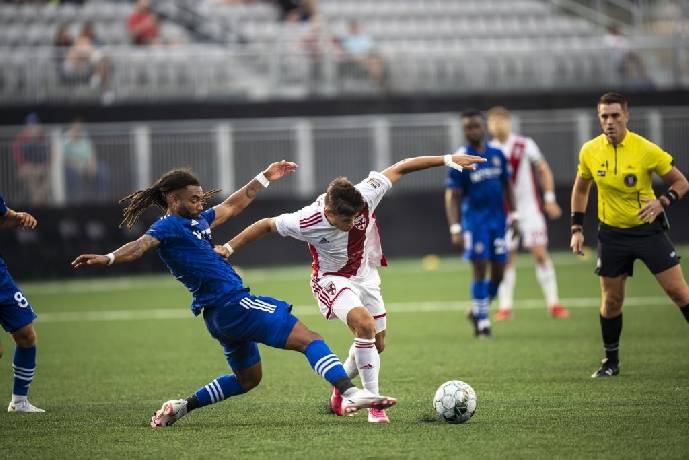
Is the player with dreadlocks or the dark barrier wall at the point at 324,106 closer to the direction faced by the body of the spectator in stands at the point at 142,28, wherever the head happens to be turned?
the player with dreadlocks

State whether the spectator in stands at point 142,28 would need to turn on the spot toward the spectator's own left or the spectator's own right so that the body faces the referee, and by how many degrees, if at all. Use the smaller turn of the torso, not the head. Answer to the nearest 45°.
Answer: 0° — they already face them

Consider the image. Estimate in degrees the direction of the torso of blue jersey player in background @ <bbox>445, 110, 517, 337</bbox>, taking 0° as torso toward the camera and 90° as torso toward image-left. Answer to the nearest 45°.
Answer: approximately 0°

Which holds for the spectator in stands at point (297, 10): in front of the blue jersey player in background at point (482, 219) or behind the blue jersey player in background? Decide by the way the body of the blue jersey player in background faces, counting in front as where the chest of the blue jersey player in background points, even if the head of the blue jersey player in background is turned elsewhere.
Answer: behind

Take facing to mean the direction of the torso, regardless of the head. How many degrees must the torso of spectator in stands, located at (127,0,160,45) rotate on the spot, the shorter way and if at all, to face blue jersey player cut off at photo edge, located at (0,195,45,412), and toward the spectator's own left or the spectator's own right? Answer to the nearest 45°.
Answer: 0° — they already face them

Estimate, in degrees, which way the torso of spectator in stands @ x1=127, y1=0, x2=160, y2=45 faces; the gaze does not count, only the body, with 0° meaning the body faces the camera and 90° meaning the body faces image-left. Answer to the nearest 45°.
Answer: approximately 0°

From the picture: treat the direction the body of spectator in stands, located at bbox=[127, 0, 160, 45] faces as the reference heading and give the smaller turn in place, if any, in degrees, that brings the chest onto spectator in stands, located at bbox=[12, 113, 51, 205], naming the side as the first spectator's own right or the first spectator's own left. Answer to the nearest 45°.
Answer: approximately 45° to the first spectator's own right

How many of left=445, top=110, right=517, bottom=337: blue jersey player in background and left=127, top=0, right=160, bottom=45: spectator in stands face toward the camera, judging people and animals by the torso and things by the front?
2
